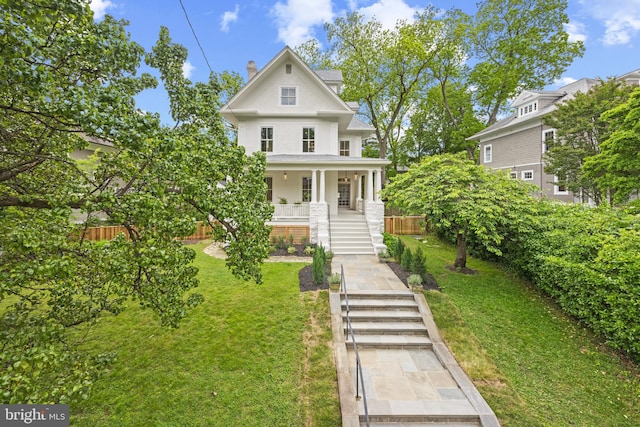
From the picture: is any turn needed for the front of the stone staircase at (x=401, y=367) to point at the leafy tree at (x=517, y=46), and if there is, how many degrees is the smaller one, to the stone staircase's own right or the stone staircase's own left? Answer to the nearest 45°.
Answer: approximately 180°

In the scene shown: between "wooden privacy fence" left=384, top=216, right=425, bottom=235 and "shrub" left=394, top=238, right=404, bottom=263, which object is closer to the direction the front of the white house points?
the shrub

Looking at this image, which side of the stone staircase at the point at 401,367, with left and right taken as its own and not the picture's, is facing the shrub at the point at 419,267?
back

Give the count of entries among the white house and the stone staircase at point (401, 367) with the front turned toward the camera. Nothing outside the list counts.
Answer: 2

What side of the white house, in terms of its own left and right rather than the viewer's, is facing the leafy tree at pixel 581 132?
left

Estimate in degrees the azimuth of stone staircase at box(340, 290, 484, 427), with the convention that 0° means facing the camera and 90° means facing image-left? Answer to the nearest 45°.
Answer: approximately 0°

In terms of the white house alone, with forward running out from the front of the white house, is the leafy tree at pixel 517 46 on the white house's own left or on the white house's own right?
on the white house's own left
